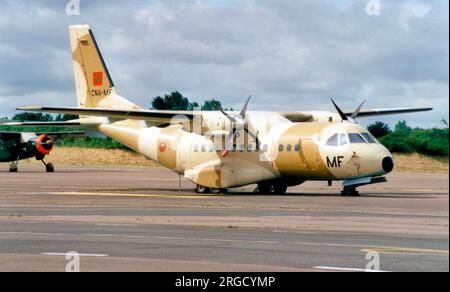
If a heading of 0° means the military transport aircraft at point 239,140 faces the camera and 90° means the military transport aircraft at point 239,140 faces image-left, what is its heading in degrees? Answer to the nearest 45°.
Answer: approximately 315°
